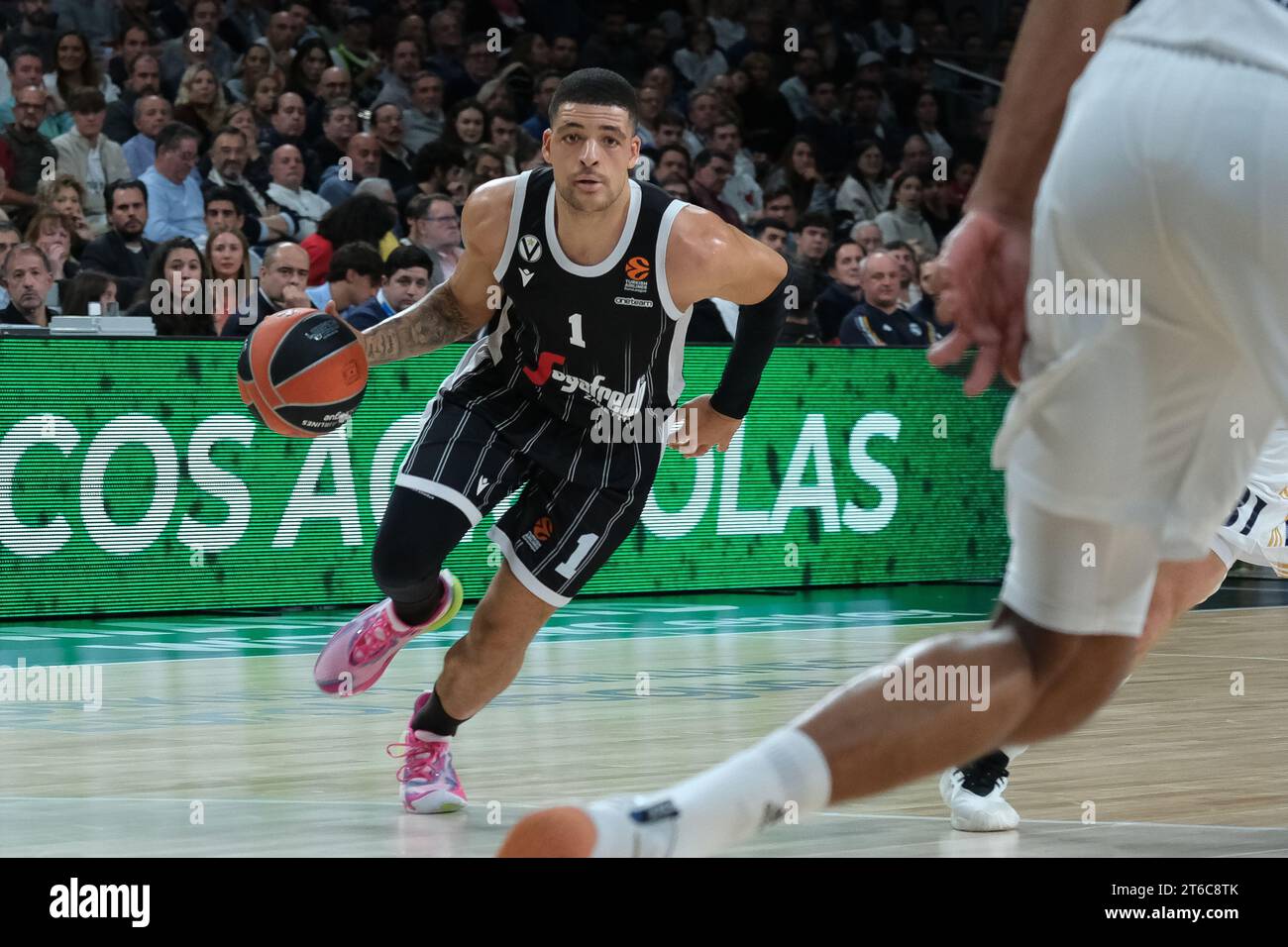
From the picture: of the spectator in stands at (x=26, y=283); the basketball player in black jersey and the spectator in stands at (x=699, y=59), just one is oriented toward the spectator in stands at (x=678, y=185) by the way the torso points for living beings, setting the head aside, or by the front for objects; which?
the spectator in stands at (x=699, y=59)

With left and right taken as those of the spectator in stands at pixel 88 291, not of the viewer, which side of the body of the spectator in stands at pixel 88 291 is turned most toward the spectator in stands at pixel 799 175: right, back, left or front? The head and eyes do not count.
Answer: left

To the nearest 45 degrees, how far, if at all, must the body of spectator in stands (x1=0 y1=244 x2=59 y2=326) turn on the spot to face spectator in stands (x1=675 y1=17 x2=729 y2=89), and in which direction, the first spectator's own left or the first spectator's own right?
approximately 135° to the first spectator's own left

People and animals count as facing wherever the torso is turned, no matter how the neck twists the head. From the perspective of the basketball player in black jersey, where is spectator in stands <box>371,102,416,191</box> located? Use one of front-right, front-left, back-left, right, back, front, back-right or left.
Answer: back

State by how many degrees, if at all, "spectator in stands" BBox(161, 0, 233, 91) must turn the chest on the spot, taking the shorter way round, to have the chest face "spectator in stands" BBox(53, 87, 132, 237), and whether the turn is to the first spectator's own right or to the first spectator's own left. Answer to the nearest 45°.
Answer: approximately 45° to the first spectator's own right

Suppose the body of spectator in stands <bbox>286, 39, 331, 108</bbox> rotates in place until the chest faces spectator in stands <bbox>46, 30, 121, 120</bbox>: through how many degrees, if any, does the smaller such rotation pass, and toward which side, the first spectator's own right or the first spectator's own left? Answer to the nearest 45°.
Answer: approximately 90° to the first spectator's own right

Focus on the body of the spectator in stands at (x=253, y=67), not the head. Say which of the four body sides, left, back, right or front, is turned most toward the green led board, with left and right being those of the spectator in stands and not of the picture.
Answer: front

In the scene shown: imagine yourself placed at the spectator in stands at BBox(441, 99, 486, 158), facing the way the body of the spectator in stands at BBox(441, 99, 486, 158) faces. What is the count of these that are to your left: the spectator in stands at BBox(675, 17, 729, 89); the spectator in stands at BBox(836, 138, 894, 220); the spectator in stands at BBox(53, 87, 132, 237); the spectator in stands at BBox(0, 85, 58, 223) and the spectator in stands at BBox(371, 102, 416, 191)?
2
